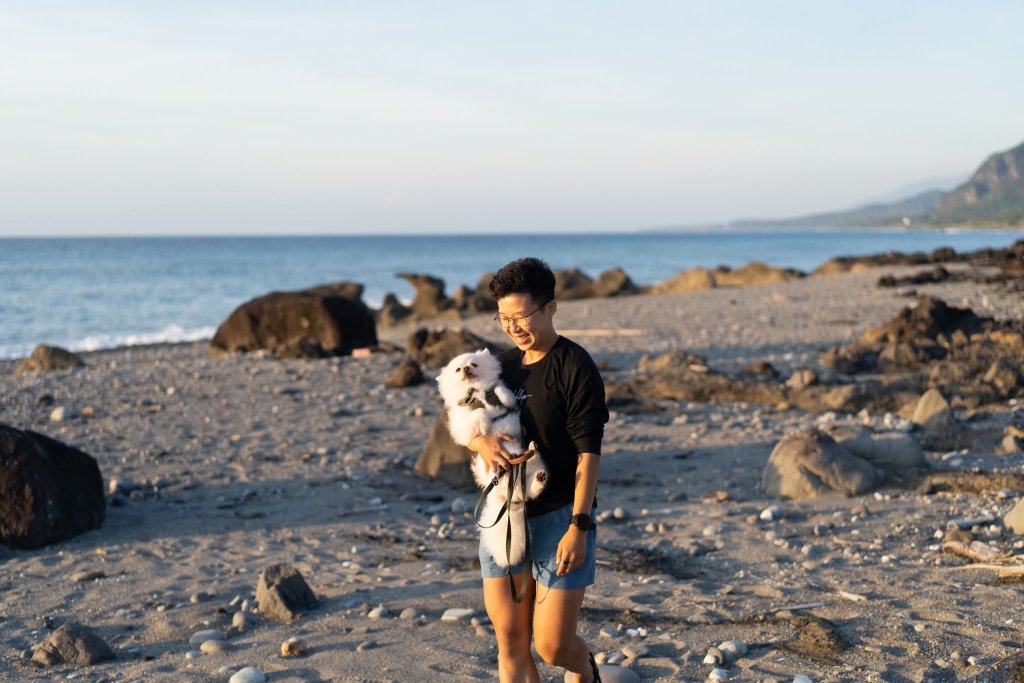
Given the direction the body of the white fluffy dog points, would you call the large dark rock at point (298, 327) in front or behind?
behind

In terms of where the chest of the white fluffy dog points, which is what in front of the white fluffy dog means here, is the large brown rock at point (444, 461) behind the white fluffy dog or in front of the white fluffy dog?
behind

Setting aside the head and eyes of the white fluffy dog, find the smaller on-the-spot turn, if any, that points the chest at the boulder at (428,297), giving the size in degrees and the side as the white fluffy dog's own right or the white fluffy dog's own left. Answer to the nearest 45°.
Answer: approximately 180°

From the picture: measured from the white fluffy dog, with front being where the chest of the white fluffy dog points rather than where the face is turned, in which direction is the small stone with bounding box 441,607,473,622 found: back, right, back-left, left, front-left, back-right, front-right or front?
back

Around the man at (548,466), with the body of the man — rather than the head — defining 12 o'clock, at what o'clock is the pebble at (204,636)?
The pebble is roughly at 3 o'clock from the man.

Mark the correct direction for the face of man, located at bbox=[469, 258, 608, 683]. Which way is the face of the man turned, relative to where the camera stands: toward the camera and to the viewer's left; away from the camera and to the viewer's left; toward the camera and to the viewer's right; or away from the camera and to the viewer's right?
toward the camera and to the viewer's left

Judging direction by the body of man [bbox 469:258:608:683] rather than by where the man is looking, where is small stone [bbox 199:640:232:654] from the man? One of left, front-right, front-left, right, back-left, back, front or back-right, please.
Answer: right

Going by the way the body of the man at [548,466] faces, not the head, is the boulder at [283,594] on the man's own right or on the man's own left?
on the man's own right

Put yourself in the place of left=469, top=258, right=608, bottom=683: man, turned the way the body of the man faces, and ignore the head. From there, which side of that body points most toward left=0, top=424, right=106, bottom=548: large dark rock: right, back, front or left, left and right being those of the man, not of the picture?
right

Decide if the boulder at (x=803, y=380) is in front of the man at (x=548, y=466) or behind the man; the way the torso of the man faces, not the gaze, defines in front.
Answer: behind

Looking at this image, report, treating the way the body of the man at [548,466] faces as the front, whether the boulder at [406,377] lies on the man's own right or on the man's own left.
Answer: on the man's own right

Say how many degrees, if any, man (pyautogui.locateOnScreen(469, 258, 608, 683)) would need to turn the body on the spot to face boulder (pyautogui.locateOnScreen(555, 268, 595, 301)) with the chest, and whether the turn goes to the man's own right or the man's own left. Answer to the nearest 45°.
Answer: approximately 135° to the man's own right

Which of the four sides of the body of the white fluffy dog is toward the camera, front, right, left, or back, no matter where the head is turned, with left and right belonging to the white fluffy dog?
front
